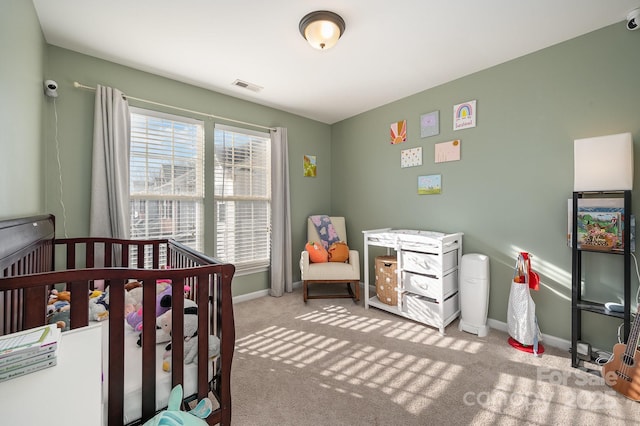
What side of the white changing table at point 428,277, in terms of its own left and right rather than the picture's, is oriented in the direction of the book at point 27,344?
front

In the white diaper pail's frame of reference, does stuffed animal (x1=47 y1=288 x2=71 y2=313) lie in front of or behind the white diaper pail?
in front

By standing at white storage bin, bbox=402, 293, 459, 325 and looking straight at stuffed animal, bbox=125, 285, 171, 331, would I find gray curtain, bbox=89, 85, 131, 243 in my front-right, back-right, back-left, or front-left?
front-right

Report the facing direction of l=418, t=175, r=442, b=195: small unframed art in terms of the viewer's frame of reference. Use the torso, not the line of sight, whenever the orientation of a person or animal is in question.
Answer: facing the viewer and to the left of the viewer

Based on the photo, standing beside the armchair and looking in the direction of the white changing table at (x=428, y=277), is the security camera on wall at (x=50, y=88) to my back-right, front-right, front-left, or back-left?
back-right

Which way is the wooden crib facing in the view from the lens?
facing to the right of the viewer

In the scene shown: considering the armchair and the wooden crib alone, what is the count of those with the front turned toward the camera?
1

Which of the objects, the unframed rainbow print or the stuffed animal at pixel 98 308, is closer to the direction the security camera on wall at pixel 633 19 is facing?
the stuffed animal

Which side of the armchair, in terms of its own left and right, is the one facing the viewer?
front

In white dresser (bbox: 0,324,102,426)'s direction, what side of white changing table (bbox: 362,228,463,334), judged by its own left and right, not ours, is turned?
front
